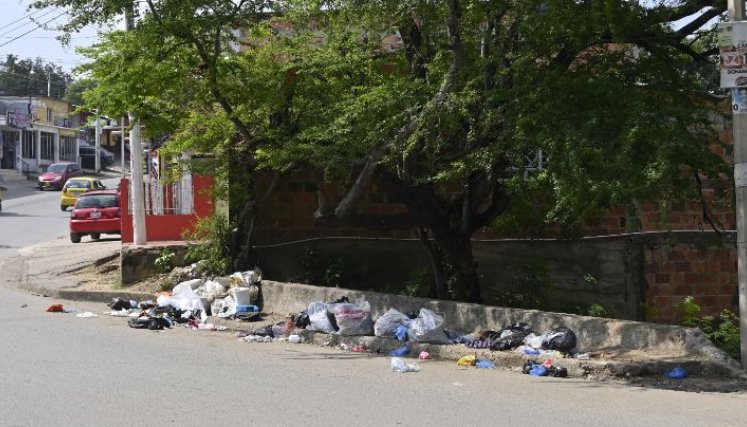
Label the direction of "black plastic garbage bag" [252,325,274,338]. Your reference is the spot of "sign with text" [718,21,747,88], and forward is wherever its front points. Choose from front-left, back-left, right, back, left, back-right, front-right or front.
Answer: right

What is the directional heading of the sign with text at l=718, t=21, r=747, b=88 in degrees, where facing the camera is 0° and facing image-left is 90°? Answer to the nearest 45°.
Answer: approximately 0°

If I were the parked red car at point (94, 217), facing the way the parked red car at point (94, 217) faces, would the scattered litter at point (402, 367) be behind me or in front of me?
behind

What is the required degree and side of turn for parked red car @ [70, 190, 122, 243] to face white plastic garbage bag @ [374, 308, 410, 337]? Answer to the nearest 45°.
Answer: approximately 180°

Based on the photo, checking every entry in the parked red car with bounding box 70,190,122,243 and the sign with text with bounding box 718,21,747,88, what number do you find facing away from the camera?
1

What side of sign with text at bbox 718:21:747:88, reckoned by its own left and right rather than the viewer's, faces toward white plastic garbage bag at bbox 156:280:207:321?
right

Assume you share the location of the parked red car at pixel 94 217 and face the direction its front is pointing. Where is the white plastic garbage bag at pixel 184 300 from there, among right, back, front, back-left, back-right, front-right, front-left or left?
back

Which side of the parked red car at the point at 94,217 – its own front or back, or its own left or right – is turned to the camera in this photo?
back

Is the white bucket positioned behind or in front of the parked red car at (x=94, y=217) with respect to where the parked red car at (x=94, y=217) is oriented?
behind
